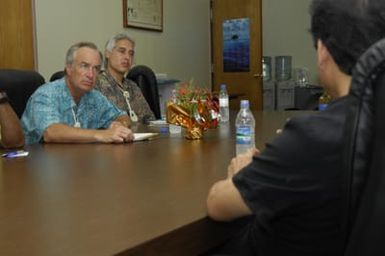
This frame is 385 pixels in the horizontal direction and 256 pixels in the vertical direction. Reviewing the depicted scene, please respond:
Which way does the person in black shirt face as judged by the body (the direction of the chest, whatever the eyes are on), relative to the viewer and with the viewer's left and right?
facing away from the viewer and to the left of the viewer

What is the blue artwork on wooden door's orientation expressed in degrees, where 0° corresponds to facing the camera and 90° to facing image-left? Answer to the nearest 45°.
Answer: approximately 45°

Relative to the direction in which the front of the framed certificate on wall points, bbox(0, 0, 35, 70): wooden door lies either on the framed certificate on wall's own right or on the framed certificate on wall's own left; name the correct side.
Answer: on the framed certificate on wall's own right

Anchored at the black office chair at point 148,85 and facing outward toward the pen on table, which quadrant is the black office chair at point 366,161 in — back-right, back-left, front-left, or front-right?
front-left

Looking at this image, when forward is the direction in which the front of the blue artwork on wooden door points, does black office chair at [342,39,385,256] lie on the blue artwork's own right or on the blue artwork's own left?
on the blue artwork's own left

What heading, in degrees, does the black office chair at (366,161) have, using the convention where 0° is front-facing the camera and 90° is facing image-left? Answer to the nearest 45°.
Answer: approximately 135°

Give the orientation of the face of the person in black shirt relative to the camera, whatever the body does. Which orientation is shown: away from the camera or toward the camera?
away from the camera

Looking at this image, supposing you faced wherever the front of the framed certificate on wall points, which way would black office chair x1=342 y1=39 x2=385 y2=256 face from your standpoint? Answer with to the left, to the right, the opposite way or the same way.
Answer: the opposite way

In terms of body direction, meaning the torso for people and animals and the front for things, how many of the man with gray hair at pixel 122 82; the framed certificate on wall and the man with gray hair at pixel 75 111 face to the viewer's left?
0

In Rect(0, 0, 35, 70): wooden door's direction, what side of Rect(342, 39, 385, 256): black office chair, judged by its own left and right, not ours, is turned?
front

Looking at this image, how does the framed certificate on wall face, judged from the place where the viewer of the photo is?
facing the viewer and to the right of the viewer

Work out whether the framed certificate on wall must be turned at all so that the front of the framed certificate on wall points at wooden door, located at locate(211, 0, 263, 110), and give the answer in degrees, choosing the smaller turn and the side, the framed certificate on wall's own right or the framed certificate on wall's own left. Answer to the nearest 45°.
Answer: approximately 90° to the framed certificate on wall's own left

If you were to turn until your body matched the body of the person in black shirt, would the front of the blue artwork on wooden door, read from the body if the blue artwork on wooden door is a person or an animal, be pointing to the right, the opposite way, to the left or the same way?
to the left

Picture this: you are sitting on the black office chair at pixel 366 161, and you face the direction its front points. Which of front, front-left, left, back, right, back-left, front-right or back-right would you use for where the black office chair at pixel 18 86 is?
front
